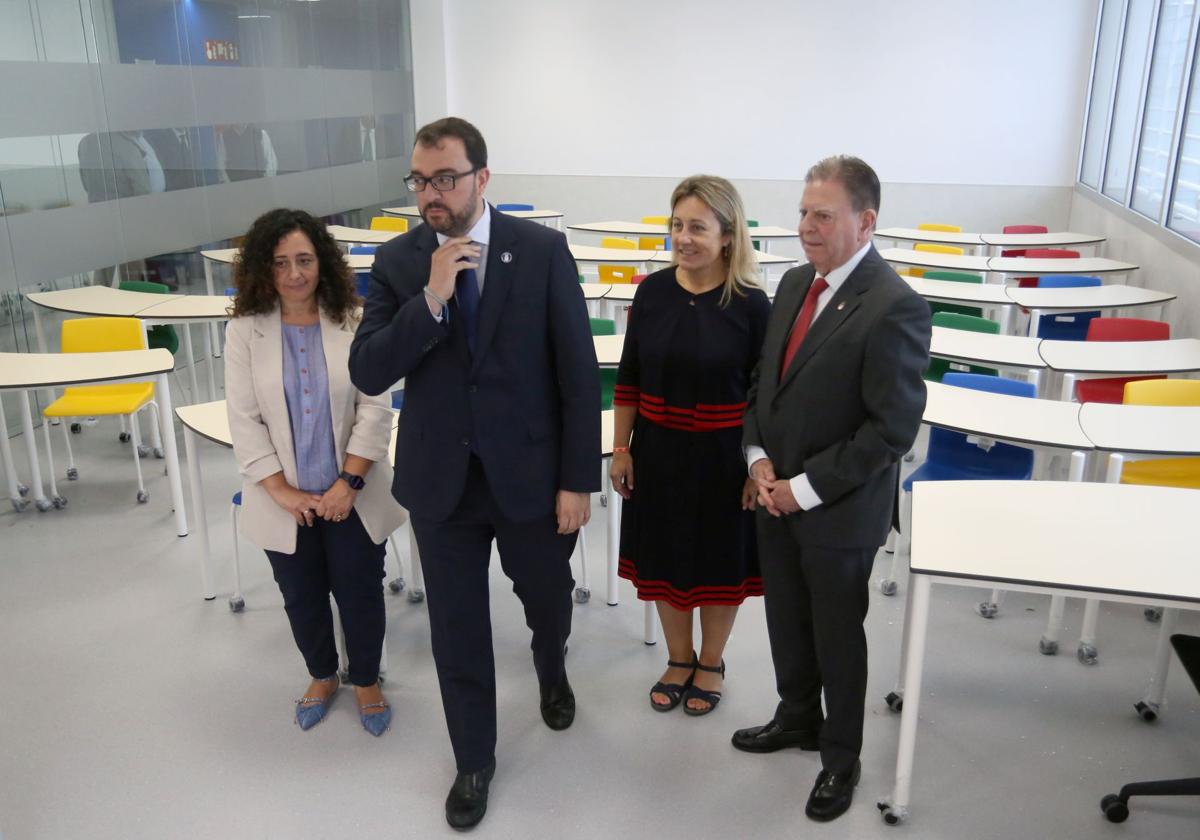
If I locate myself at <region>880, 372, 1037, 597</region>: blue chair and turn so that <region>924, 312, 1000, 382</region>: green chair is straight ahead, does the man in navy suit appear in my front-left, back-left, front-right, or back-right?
back-left

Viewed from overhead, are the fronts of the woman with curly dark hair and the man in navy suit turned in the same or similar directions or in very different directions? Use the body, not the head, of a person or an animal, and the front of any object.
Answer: same or similar directions

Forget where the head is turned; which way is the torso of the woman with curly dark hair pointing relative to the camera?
toward the camera

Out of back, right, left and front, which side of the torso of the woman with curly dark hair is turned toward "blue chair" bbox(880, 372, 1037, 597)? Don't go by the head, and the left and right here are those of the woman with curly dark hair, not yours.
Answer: left

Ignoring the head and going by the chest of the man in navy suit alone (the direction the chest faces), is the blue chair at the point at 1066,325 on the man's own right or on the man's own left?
on the man's own left

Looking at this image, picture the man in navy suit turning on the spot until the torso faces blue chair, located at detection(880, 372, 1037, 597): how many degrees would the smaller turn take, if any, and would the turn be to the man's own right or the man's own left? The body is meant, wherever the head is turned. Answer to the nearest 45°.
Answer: approximately 135° to the man's own left

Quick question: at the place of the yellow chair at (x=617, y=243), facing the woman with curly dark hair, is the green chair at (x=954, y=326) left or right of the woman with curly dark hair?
left

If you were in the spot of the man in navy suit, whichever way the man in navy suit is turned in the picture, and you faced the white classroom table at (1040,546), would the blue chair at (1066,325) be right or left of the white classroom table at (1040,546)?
left

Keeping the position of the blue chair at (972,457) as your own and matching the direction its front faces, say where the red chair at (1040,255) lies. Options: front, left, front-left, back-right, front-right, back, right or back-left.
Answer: back-right

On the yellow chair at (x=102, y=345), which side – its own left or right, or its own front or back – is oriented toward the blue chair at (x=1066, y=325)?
left

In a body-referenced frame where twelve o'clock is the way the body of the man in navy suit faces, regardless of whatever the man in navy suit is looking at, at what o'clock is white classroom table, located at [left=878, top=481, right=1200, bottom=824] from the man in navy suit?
The white classroom table is roughly at 9 o'clock from the man in navy suit.

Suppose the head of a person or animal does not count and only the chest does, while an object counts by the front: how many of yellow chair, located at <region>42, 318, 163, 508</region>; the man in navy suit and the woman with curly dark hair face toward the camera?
3

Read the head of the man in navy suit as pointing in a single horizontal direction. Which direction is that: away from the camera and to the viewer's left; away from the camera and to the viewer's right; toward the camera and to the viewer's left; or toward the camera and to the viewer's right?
toward the camera and to the viewer's left

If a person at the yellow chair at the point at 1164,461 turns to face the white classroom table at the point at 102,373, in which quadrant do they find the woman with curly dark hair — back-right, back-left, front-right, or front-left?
front-left

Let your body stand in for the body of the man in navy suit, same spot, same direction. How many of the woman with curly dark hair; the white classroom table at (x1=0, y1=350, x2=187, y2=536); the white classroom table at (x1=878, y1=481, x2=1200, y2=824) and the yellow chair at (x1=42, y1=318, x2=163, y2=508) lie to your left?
1

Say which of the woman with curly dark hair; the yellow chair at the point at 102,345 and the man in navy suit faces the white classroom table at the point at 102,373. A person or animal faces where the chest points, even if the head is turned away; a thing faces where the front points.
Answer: the yellow chair

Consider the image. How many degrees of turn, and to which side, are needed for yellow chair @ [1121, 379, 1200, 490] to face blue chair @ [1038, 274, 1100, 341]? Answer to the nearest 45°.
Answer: approximately 180°
